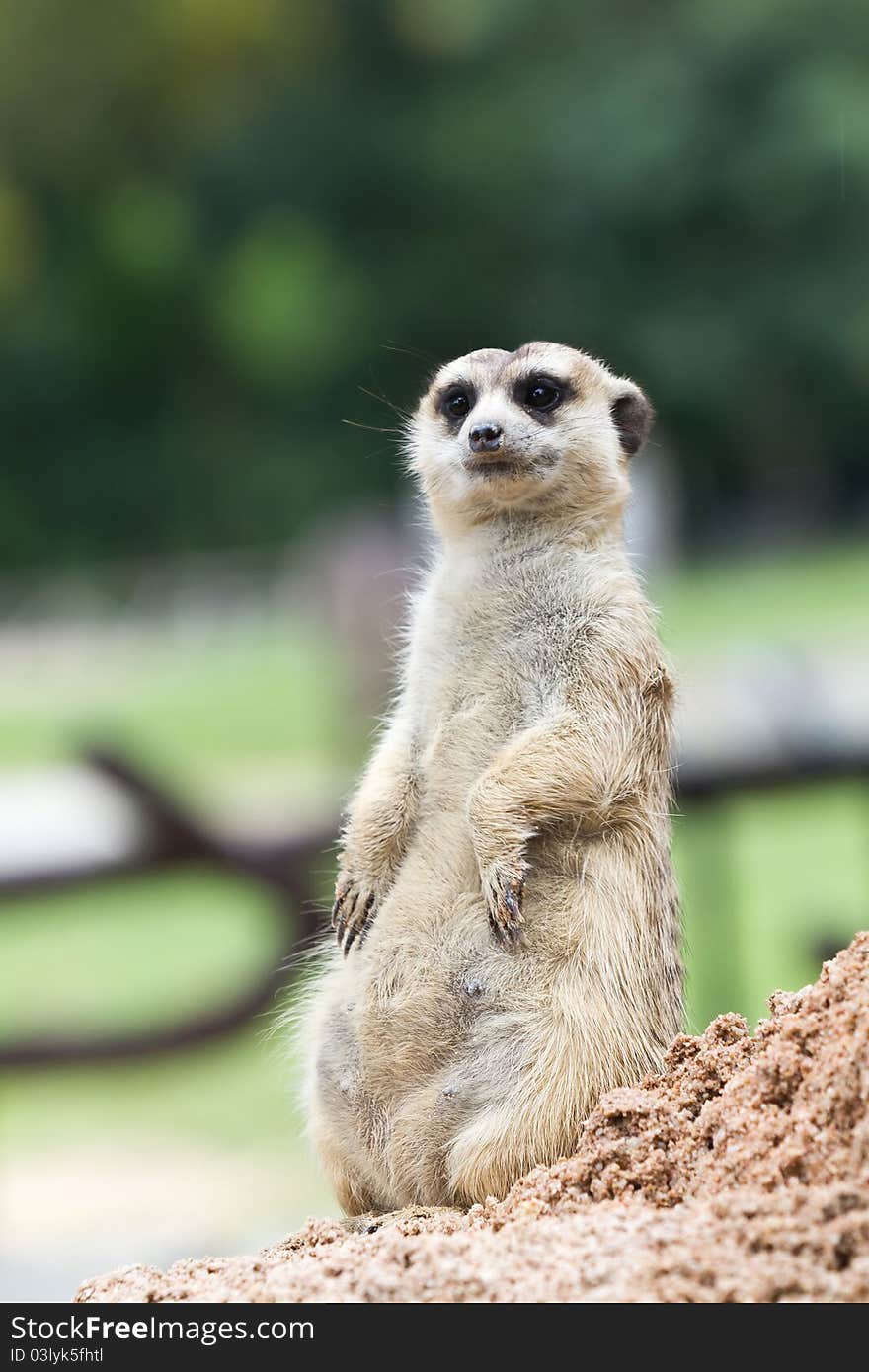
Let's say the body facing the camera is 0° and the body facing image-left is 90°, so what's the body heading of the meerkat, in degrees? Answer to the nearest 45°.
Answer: approximately 45°
